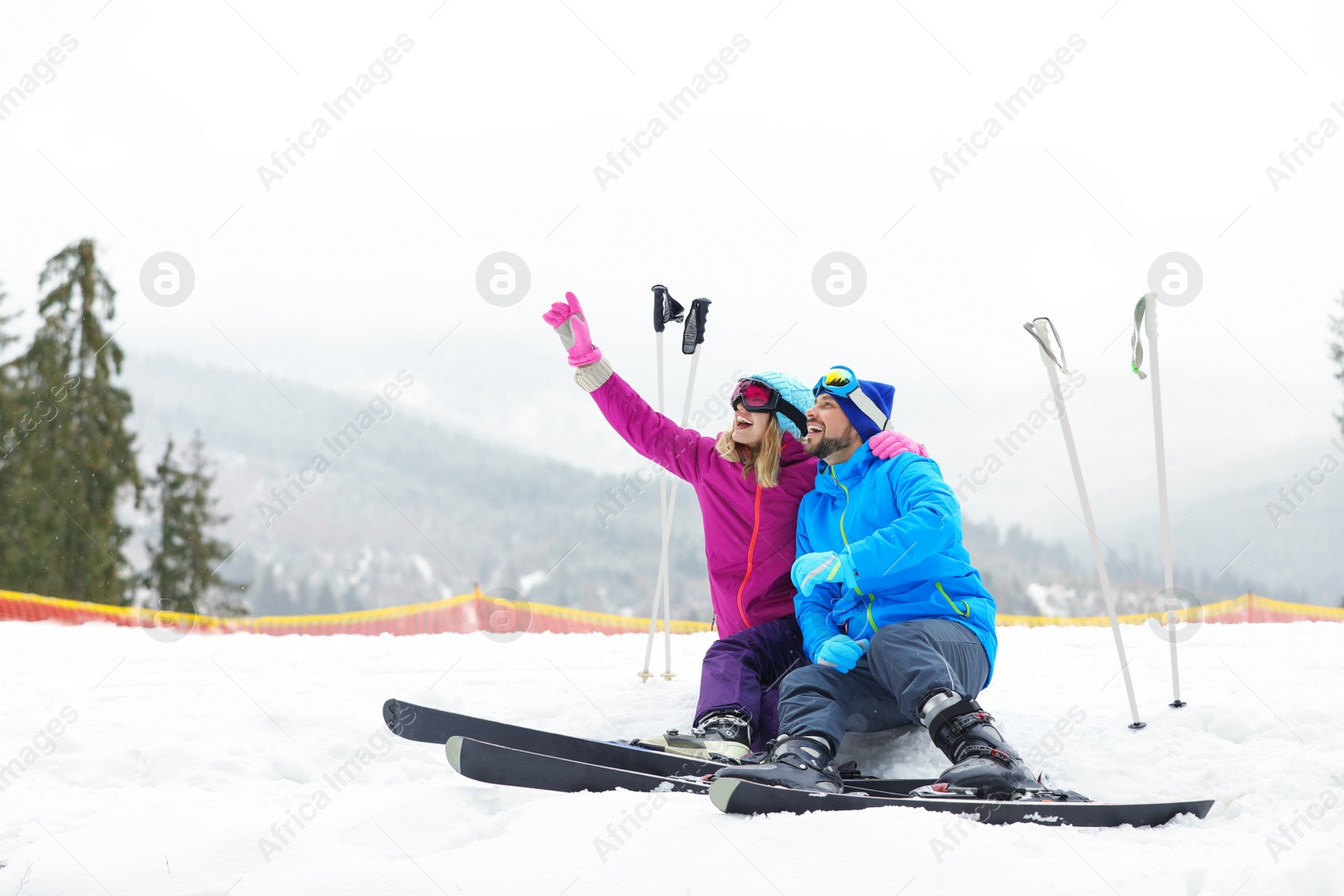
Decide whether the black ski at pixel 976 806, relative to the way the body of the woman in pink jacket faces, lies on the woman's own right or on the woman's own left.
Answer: on the woman's own left

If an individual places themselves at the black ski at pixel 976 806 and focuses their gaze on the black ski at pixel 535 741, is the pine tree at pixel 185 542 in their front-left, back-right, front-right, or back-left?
front-right

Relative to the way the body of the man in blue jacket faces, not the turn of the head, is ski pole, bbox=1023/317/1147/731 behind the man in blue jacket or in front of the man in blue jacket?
behind

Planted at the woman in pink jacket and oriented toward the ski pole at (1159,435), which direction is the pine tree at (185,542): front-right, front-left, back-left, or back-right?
back-left

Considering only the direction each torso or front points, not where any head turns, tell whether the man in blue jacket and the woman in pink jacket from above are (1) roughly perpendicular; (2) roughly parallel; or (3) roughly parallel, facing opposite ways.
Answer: roughly parallel

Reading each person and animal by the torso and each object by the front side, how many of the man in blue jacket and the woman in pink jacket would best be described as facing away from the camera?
0

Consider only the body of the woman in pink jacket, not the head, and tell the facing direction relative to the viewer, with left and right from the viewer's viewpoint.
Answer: facing the viewer and to the left of the viewer

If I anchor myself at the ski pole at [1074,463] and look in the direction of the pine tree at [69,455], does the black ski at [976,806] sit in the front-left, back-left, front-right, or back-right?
back-left

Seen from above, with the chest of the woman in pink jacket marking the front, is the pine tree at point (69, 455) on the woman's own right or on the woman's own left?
on the woman's own right
